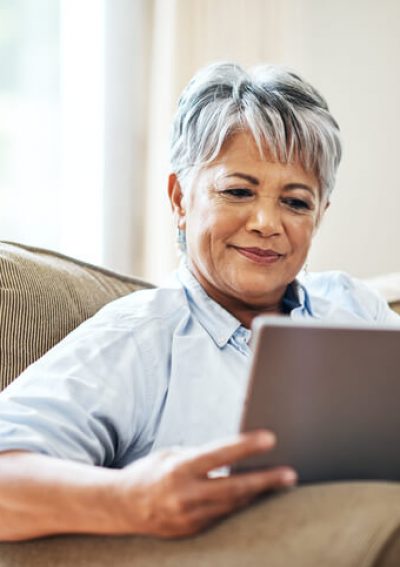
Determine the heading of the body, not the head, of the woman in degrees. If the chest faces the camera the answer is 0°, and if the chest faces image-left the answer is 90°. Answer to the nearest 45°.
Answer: approximately 315°

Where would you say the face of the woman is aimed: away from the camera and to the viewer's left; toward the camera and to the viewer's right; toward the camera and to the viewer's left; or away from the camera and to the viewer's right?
toward the camera and to the viewer's right
